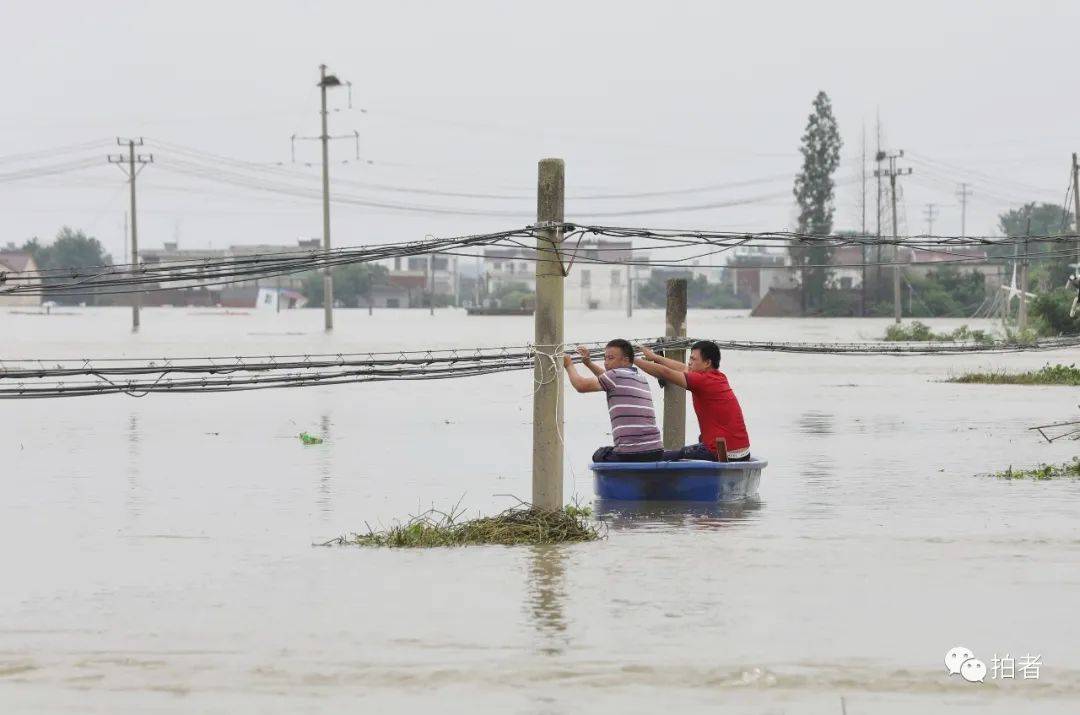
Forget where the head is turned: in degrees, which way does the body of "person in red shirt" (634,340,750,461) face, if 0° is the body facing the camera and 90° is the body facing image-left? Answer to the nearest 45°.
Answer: approximately 90°

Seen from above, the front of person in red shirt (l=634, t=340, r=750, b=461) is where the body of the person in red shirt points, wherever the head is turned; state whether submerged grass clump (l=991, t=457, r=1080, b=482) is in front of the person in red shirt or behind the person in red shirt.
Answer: behind

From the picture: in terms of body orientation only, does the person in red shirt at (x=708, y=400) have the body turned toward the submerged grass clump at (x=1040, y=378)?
no

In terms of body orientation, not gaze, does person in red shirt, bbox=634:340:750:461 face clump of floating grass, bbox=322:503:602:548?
no

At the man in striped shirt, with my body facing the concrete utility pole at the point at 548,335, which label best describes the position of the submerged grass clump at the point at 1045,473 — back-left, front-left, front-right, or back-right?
back-left

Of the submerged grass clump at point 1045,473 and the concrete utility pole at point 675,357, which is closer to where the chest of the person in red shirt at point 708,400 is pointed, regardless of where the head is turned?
the concrete utility pole

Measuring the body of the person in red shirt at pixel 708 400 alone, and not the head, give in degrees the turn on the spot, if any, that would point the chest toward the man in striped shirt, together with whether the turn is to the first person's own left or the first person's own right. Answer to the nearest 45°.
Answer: approximately 45° to the first person's own left
